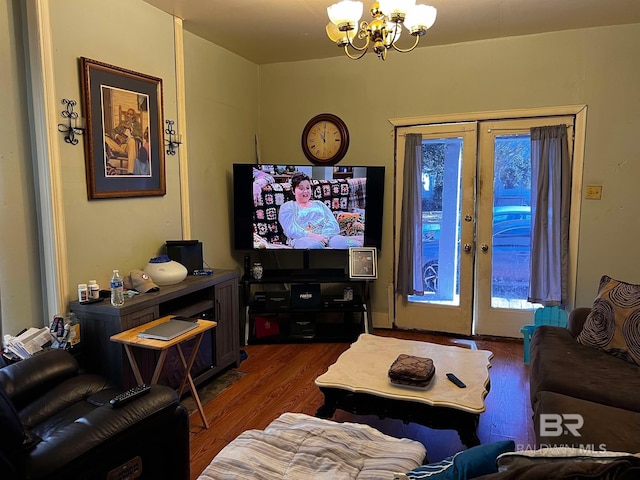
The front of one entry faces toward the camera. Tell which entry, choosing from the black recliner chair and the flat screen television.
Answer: the flat screen television

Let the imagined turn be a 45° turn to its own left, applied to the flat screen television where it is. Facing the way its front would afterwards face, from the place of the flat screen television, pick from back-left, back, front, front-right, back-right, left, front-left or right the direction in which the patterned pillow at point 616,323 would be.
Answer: front

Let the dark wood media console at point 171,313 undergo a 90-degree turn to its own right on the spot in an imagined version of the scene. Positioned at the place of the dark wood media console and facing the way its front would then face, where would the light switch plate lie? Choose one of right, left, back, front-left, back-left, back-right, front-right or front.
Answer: back-left

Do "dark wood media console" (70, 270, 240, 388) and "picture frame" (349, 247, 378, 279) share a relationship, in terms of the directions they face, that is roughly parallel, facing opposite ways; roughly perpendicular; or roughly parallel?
roughly perpendicular

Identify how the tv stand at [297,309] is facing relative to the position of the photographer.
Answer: facing the viewer

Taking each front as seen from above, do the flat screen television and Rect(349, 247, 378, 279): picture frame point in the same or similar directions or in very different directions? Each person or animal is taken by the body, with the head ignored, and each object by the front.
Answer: same or similar directions

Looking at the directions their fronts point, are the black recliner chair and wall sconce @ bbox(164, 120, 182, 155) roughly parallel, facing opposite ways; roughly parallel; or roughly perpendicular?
roughly perpendicular

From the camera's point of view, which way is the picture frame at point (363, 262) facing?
toward the camera

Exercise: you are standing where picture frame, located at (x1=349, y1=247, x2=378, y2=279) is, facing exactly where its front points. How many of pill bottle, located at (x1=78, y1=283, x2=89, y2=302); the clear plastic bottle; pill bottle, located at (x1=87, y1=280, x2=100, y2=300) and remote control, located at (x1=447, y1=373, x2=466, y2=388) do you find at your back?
0

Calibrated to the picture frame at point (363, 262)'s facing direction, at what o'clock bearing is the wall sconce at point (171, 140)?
The wall sconce is roughly at 2 o'clock from the picture frame.

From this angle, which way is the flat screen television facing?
toward the camera

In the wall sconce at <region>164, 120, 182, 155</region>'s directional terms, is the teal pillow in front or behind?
in front

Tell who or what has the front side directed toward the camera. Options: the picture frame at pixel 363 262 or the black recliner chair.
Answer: the picture frame

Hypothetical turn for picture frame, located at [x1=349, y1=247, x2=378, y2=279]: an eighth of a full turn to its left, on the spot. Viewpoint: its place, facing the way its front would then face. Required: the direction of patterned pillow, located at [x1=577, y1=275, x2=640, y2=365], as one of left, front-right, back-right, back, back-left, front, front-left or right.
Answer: front

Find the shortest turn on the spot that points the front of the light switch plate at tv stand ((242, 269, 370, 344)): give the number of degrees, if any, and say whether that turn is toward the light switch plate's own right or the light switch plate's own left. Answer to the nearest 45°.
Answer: approximately 45° to the light switch plate's own right

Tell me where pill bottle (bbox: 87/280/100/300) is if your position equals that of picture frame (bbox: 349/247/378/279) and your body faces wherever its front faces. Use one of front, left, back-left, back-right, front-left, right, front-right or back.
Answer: front-right

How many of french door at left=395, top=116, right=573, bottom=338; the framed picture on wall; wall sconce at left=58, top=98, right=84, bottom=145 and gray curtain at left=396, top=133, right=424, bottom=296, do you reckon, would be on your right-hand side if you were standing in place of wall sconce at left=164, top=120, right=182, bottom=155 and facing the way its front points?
2

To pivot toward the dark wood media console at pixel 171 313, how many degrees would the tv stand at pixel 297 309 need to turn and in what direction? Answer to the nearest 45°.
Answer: approximately 45° to its right

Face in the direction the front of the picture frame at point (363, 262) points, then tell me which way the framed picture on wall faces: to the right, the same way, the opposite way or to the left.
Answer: to the left

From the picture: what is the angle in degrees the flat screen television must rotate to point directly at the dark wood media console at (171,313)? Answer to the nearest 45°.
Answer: approximately 45° to its right

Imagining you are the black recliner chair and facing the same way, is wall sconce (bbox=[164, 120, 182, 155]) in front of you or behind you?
in front

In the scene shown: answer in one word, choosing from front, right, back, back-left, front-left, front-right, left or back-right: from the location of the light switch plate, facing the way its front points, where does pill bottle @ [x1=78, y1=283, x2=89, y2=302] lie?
front-right
